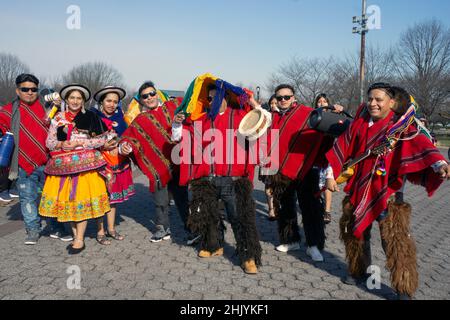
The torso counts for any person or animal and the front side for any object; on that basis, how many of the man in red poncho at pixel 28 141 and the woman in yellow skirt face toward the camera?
2

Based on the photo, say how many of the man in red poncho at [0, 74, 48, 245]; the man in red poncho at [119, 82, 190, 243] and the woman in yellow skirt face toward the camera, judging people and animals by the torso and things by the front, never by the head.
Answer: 3

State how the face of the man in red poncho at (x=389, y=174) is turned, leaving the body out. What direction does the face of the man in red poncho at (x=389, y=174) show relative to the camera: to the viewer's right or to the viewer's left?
to the viewer's left

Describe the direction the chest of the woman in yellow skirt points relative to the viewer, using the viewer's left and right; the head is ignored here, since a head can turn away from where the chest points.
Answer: facing the viewer

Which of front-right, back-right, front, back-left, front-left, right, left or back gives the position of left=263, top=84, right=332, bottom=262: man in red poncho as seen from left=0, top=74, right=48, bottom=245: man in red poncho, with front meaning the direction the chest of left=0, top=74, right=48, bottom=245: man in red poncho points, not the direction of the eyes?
front-left

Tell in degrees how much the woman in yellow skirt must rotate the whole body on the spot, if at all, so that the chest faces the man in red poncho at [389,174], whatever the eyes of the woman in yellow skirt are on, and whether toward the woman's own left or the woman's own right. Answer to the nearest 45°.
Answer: approximately 45° to the woman's own left

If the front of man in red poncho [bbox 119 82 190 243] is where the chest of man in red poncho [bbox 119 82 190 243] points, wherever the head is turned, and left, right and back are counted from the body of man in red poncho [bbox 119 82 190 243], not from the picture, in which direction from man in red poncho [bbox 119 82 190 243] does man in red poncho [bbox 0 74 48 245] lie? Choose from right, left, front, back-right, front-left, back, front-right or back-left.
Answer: right

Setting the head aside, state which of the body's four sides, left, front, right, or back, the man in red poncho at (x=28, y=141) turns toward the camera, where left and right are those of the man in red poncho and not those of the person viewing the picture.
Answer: front

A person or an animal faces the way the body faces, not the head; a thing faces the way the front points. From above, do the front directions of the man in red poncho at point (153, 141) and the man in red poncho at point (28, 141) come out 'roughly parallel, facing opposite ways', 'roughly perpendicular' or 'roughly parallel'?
roughly parallel

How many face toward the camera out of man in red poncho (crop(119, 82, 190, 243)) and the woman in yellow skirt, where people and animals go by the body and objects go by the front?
2

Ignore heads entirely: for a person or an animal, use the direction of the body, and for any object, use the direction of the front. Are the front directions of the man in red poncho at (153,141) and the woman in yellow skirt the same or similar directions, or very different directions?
same or similar directions
